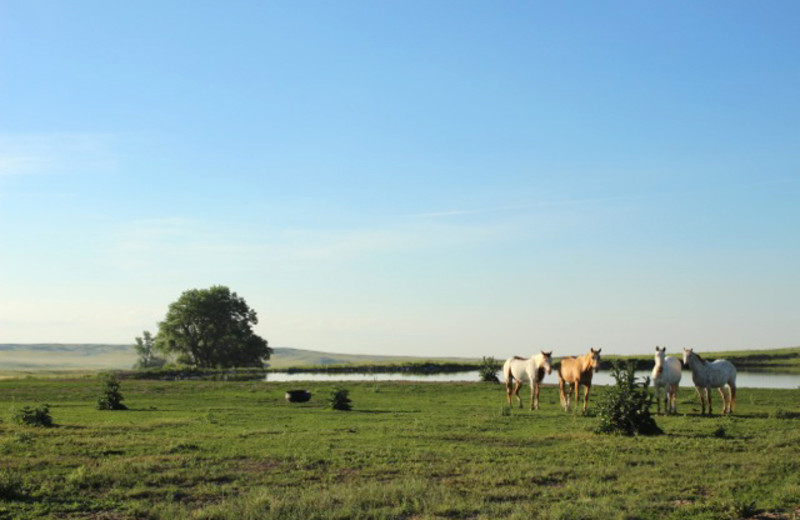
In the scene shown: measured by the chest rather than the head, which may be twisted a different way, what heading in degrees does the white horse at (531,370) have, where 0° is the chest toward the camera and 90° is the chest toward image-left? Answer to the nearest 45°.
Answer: approximately 315°

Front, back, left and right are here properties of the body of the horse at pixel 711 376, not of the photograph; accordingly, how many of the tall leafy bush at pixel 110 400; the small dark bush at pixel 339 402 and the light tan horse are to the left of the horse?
0

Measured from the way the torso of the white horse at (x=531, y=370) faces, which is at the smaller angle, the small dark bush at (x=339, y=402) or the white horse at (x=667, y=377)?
the white horse

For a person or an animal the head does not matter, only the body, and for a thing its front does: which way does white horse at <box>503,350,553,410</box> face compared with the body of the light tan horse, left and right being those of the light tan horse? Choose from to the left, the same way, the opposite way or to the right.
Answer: the same way

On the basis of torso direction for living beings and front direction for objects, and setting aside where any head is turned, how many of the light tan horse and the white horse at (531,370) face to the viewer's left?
0

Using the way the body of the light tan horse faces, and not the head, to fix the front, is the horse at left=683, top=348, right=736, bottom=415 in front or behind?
in front

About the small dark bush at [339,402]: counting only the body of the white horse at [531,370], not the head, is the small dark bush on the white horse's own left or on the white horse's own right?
on the white horse's own right

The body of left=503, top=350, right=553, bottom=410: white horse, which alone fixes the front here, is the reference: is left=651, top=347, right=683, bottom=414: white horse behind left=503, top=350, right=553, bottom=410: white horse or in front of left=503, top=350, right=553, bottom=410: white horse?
in front

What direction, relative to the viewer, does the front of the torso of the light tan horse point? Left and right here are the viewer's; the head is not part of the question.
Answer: facing the viewer and to the right of the viewer

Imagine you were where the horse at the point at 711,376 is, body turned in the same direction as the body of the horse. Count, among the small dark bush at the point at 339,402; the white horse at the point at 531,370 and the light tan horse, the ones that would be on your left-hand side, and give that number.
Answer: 0

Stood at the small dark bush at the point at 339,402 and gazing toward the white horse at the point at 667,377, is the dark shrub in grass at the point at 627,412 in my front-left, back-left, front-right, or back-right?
front-right

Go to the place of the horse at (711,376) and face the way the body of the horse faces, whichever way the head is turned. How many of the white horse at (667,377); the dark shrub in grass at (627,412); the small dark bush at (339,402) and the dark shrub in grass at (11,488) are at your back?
0

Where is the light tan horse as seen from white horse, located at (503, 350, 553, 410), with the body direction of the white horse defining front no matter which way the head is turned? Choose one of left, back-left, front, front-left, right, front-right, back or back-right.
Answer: front

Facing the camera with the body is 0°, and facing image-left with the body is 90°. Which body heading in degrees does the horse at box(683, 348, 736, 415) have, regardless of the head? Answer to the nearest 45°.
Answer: approximately 45°

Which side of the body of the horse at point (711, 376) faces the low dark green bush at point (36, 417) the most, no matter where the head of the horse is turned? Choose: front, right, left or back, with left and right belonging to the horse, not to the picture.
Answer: front

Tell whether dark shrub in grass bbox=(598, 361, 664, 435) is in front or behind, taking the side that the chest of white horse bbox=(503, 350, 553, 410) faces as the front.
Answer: in front
